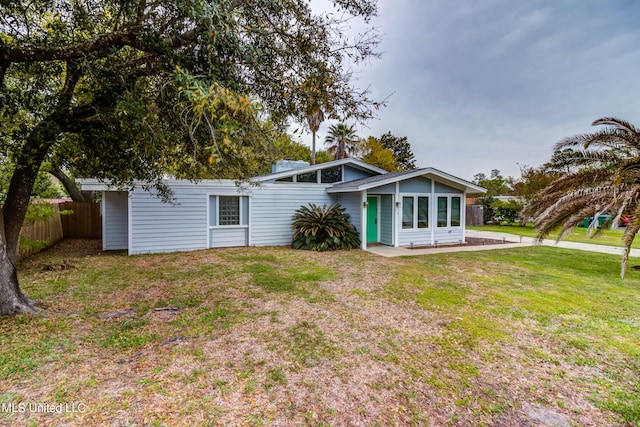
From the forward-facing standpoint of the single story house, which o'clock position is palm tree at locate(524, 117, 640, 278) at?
The palm tree is roughly at 10 o'clock from the single story house.

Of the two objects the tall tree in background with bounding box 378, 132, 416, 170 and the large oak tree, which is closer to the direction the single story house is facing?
the large oak tree

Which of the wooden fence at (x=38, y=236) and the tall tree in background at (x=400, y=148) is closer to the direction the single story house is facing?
the wooden fence

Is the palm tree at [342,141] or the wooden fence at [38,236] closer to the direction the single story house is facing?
the wooden fence

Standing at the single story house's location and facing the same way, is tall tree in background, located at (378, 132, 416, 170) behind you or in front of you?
behind

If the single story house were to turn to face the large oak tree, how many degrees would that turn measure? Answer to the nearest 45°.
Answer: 0° — it already faces it

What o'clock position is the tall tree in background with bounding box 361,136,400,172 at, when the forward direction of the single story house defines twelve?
The tall tree in background is roughly at 7 o'clock from the single story house.

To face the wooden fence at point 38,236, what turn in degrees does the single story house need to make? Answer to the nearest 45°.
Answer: approximately 90° to its right

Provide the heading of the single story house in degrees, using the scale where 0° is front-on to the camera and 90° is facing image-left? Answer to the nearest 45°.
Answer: approximately 0°

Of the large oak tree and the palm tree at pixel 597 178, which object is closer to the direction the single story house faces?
the large oak tree

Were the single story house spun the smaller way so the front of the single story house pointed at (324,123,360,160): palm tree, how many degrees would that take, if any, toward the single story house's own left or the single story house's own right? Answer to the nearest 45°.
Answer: approximately 180°
